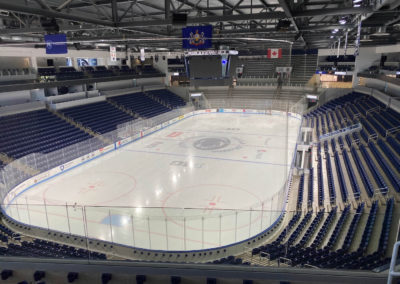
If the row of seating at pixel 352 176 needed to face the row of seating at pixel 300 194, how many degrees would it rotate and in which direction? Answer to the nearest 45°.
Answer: approximately 45° to its left

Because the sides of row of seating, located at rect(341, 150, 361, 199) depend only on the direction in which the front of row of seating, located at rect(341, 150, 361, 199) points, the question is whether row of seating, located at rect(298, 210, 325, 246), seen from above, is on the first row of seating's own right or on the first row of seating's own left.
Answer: on the first row of seating's own left

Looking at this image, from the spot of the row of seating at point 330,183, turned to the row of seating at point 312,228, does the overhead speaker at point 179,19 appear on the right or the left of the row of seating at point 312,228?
right

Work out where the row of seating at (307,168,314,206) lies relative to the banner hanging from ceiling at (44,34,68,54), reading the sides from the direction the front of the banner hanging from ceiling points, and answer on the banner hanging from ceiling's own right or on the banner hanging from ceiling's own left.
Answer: on the banner hanging from ceiling's own left

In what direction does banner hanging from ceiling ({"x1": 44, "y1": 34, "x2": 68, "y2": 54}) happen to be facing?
toward the camera

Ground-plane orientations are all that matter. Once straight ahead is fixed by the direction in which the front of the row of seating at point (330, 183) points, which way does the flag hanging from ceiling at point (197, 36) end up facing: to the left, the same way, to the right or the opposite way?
to the left

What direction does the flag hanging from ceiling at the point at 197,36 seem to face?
toward the camera

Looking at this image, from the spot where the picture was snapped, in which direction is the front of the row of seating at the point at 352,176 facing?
facing to the left of the viewer

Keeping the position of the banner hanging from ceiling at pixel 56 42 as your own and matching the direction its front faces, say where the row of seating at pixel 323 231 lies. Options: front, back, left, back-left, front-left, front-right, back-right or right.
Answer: front-left

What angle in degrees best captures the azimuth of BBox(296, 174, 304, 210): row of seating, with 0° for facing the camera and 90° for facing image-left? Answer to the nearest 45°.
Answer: approximately 90°

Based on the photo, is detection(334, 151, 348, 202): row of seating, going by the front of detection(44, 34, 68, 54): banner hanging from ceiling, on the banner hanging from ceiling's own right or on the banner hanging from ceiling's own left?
on the banner hanging from ceiling's own left

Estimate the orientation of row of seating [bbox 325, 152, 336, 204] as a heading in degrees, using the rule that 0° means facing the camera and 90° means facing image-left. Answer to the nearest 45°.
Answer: approximately 90°
